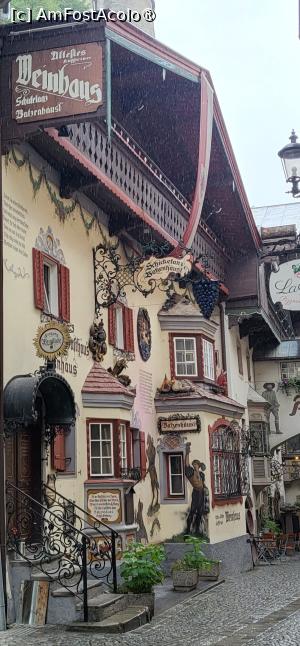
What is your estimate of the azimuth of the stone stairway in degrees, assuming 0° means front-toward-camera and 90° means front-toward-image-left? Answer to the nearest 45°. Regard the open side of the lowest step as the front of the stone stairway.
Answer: approximately 315°

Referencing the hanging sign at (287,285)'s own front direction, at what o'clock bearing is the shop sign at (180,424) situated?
The shop sign is roughly at 1 o'clock from the hanging sign.

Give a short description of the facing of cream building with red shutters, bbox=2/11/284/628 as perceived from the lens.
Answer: facing the viewer and to the right of the viewer

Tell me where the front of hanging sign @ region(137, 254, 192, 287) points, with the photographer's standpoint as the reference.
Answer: facing the viewer

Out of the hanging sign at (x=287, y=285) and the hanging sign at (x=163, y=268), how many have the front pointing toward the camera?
2

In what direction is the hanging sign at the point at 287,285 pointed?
toward the camera

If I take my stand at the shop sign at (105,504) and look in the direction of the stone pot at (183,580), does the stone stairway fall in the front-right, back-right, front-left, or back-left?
back-right
